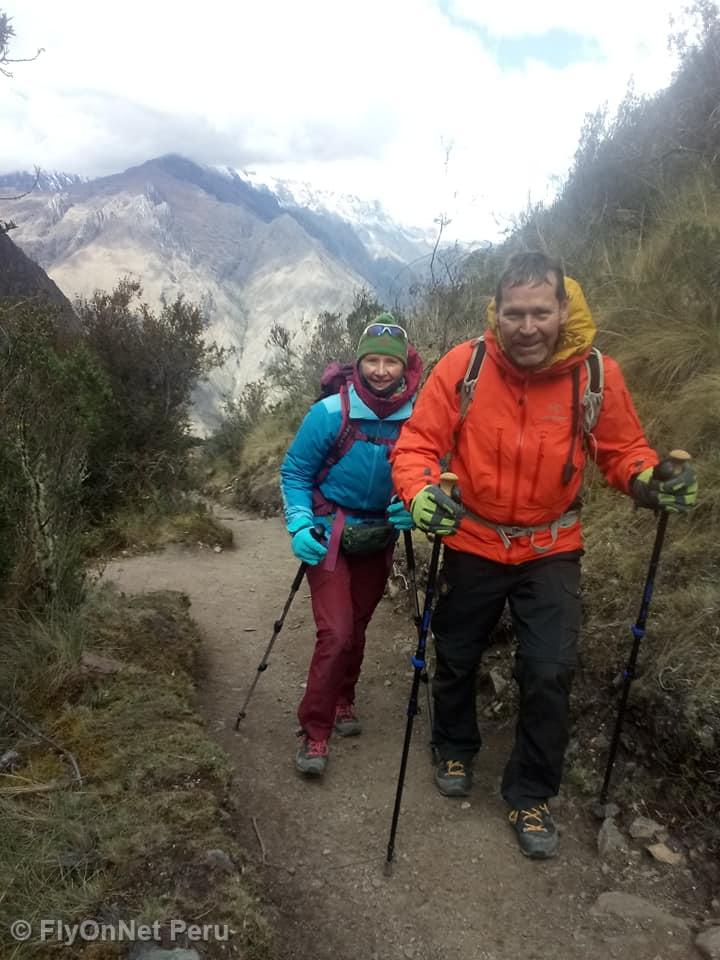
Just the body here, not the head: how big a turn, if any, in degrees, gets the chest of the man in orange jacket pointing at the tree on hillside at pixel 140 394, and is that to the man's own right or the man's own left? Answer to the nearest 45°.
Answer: approximately 135° to the man's own right

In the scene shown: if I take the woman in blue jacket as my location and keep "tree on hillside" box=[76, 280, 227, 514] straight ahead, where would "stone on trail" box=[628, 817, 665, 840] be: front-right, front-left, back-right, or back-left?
back-right

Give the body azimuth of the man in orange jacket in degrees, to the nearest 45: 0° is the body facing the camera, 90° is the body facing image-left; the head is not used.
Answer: approximately 0°
